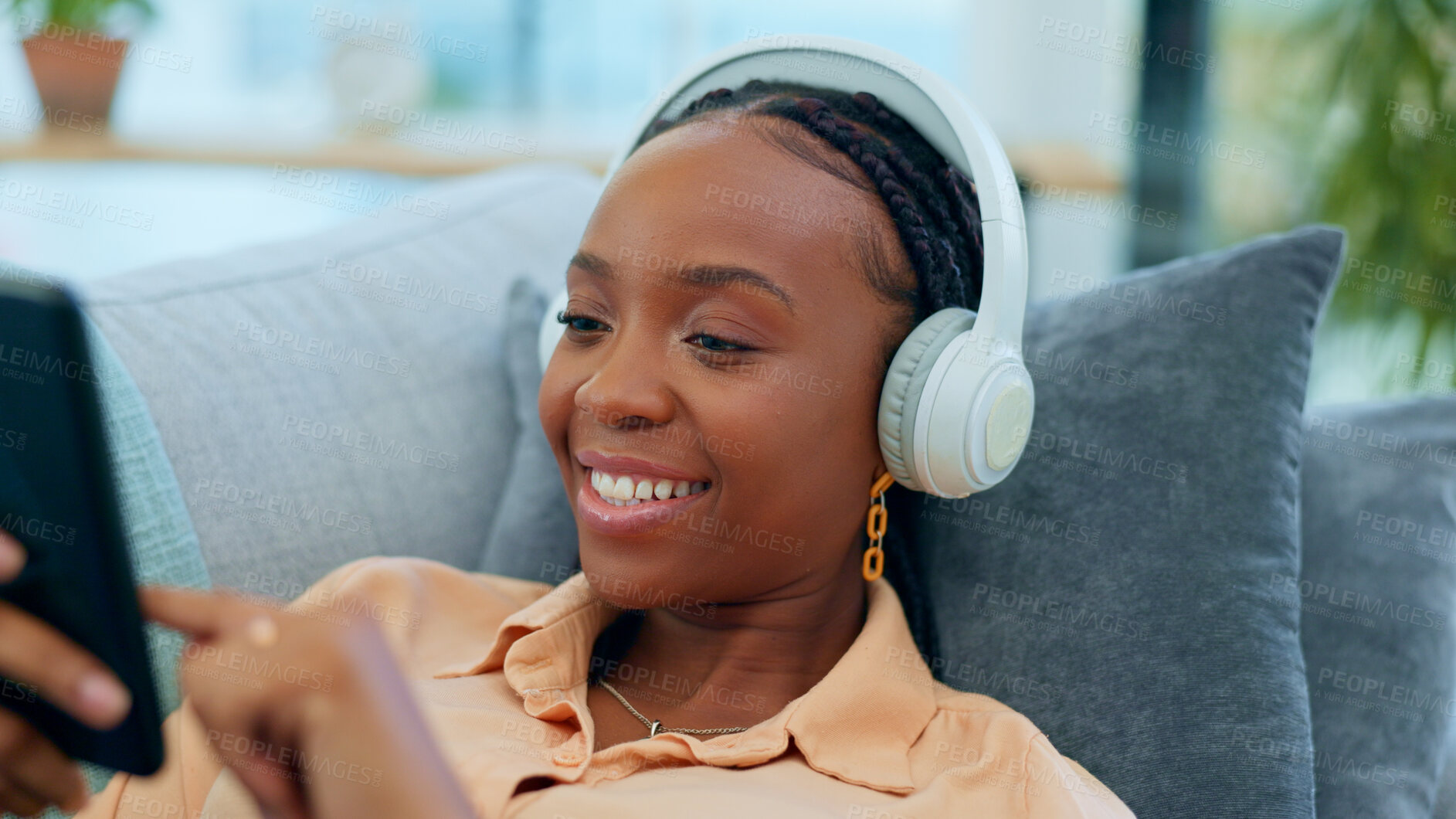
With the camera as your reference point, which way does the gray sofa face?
facing the viewer

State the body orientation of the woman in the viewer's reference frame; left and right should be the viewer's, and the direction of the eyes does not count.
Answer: facing the viewer and to the left of the viewer

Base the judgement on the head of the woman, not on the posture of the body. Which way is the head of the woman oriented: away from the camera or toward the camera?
toward the camera

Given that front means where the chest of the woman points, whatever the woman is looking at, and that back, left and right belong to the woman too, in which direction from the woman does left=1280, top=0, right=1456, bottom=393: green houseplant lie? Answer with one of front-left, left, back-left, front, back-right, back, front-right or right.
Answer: back

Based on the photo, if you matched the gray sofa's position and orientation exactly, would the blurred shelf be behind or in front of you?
behind

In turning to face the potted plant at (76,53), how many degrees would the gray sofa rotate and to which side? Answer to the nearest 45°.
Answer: approximately 135° to its right

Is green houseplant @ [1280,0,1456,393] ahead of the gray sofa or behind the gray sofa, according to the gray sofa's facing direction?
behind

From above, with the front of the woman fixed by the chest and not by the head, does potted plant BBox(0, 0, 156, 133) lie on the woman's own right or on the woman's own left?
on the woman's own right
